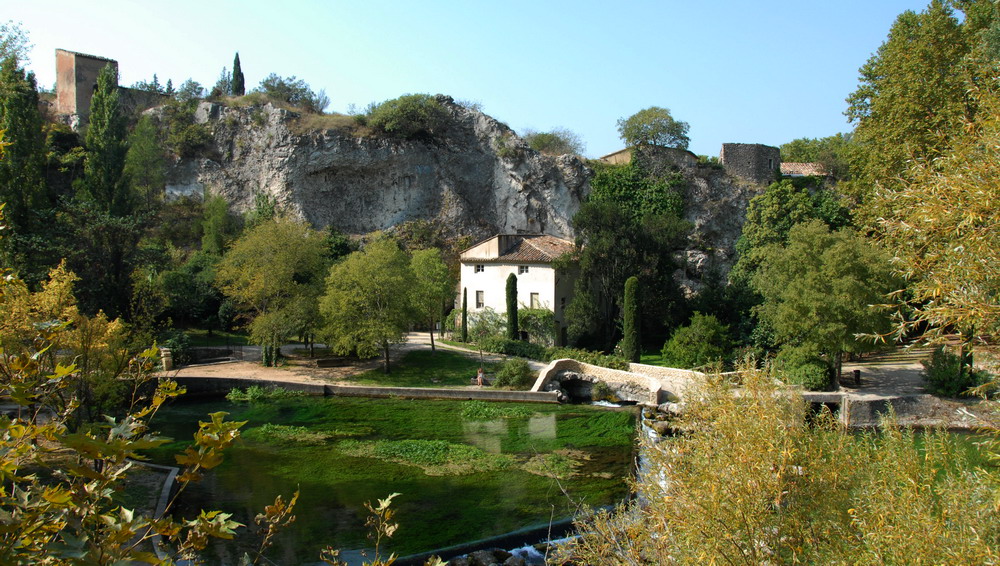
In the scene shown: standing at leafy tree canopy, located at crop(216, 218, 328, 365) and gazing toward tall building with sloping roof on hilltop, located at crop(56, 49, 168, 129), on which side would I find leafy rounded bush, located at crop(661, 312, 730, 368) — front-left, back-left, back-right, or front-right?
back-right

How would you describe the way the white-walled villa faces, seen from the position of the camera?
facing the viewer

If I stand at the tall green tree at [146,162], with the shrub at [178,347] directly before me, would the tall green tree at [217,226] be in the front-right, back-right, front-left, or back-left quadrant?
front-left

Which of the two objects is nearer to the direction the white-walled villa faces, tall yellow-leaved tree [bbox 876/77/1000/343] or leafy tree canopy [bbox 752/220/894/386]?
the tall yellow-leaved tree

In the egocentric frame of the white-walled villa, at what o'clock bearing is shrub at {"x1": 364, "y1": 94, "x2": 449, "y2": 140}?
The shrub is roughly at 5 o'clock from the white-walled villa.

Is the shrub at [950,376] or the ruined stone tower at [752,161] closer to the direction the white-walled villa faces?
the shrub

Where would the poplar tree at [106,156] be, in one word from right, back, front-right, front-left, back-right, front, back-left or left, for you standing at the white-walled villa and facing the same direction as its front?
right

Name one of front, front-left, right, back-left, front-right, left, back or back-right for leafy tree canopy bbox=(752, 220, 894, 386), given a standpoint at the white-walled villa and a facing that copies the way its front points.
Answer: front-left

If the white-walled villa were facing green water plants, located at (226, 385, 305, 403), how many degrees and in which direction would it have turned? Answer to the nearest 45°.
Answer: approximately 45° to its right

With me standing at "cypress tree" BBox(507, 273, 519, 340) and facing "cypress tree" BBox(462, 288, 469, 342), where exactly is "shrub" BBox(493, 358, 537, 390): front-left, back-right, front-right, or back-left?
back-left

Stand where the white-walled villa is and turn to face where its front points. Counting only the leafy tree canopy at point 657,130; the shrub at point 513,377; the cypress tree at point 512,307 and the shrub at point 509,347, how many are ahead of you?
3

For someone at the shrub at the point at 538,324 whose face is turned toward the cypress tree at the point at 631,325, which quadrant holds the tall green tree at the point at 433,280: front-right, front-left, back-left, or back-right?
back-right

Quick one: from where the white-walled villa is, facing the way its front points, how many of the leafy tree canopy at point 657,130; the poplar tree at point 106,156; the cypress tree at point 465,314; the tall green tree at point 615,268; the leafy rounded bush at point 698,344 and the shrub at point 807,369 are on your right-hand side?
2

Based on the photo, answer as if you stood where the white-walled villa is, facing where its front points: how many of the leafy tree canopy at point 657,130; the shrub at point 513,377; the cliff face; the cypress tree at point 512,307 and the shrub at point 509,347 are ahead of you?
3

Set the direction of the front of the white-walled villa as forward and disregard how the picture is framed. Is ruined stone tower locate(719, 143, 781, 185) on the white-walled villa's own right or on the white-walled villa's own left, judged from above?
on the white-walled villa's own left

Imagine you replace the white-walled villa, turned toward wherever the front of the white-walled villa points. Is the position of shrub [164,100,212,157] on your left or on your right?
on your right

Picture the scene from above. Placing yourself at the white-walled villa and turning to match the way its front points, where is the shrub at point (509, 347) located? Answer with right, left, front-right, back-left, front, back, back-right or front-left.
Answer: front

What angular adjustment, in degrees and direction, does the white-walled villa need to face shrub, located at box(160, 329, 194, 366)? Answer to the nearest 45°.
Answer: approximately 45° to its right

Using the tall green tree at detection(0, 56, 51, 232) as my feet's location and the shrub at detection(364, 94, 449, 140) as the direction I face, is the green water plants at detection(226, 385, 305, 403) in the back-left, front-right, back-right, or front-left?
front-right
